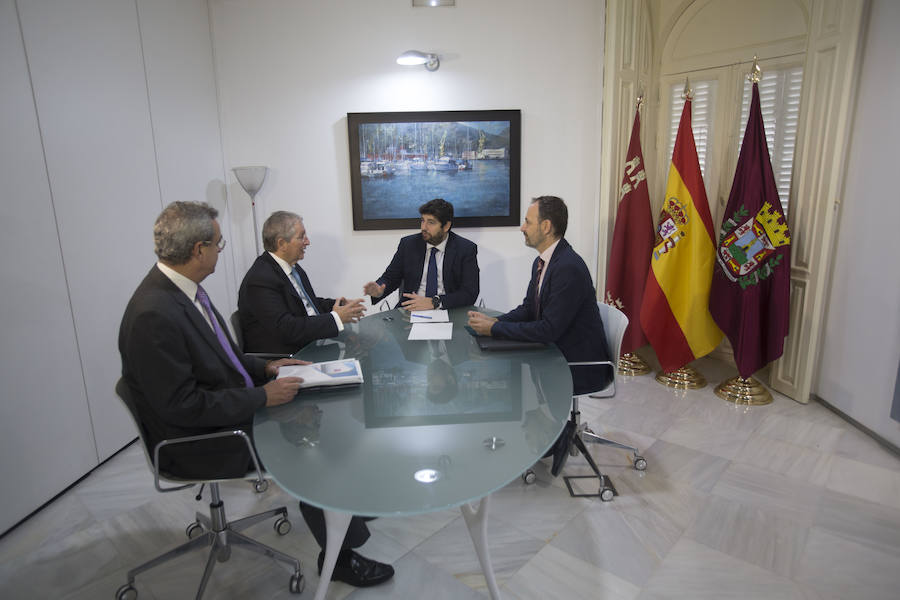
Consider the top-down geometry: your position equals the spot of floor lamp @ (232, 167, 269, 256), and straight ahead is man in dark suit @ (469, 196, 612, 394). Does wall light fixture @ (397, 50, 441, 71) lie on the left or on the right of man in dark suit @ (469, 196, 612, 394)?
left

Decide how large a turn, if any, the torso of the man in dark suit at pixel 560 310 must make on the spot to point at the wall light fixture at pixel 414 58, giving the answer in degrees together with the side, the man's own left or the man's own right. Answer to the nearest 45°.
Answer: approximately 45° to the man's own right

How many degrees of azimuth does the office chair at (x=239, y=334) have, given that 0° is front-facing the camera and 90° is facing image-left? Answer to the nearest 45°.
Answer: approximately 270°

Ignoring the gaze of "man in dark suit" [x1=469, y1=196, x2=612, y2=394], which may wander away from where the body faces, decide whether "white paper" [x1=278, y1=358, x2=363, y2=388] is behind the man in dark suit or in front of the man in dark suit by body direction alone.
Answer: in front

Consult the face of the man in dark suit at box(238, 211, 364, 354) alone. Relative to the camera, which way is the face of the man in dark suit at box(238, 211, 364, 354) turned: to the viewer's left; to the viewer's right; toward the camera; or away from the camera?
to the viewer's right

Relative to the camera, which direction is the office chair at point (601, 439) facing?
to the viewer's left

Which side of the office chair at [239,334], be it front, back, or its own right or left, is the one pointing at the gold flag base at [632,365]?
front

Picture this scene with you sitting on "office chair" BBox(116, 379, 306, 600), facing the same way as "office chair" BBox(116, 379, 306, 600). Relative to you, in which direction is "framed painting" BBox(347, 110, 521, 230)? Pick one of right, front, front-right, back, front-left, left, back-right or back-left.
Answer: front-left

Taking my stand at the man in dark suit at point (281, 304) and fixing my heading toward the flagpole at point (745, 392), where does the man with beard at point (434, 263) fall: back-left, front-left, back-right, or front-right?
front-left

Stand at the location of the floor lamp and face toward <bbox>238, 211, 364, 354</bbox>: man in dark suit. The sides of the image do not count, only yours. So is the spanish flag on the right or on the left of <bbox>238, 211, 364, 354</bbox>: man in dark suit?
left

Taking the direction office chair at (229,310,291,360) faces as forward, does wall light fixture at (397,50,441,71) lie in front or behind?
in front

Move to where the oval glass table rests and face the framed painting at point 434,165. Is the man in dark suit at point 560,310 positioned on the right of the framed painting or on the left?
right

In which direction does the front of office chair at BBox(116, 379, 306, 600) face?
to the viewer's right

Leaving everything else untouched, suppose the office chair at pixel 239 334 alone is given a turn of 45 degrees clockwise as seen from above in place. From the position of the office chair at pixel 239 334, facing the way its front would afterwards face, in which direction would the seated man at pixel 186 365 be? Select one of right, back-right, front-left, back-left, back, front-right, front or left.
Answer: front-right

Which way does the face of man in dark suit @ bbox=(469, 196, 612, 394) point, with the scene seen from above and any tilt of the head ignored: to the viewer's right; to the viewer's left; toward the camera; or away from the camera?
to the viewer's left

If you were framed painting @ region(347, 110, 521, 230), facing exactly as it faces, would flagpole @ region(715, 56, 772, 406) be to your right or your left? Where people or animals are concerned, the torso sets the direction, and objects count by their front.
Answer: on your left

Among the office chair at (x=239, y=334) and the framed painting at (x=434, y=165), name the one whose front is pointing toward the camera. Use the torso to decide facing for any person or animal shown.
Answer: the framed painting

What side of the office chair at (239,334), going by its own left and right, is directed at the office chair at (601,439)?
front

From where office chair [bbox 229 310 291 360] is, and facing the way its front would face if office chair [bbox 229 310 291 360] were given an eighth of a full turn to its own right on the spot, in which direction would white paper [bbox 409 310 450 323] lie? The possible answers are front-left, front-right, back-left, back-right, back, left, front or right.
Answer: front-left

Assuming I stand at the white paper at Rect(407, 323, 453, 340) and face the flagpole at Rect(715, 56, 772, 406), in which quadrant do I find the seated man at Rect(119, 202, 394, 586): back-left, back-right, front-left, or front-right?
back-right
